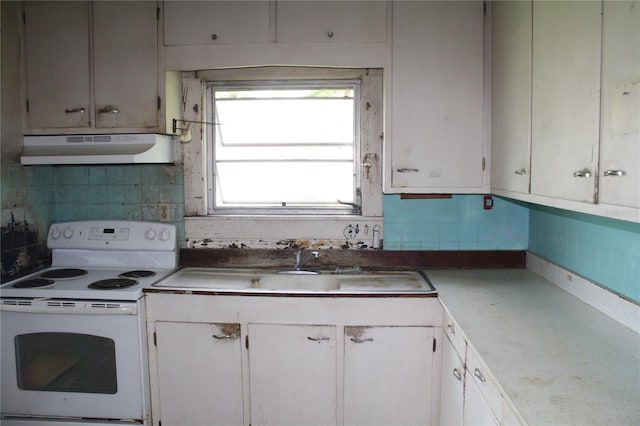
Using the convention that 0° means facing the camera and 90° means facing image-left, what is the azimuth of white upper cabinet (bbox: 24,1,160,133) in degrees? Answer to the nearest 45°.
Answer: approximately 0°

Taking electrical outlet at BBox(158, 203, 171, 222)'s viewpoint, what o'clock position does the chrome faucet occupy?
The chrome faucet is roughly at 10 o'clock from the electrical outlet.

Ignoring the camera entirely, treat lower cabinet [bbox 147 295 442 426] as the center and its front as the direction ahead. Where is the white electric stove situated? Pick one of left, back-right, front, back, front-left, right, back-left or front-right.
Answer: right

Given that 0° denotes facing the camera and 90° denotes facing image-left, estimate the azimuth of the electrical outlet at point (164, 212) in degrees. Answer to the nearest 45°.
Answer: approximately 0°

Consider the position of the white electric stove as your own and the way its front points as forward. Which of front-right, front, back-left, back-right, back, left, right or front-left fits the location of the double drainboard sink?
left

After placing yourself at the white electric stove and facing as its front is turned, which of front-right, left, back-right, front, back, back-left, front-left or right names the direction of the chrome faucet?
left

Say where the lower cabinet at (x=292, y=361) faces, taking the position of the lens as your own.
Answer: facing the viewer
